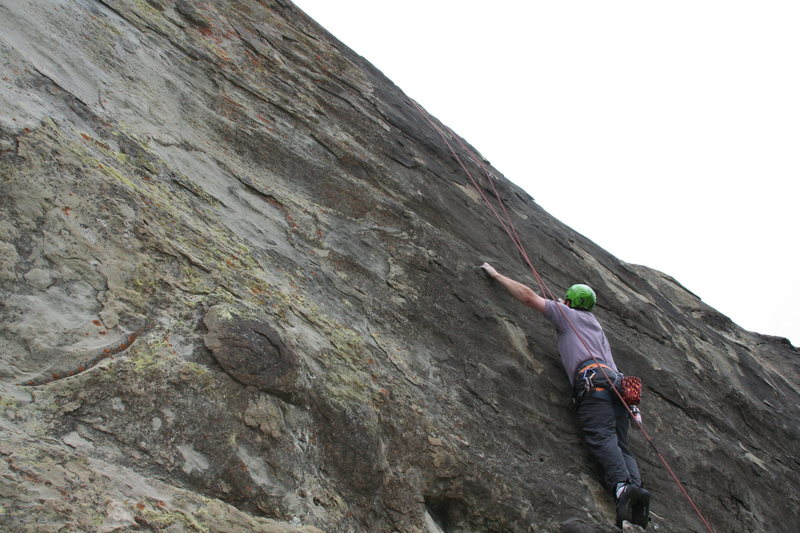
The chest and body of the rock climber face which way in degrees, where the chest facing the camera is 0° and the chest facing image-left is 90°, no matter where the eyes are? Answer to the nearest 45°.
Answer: approximately 135°

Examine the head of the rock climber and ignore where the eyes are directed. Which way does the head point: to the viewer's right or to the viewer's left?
to the viewer's left
